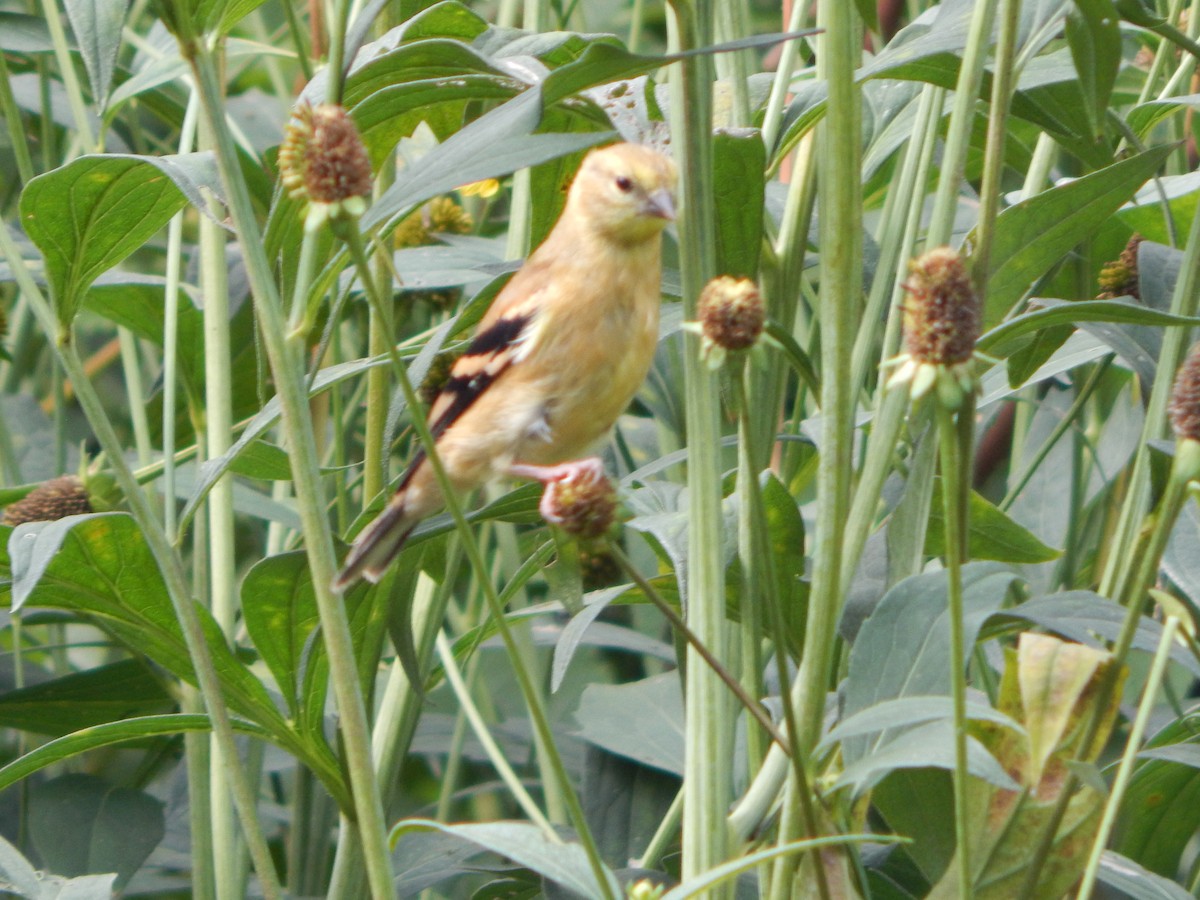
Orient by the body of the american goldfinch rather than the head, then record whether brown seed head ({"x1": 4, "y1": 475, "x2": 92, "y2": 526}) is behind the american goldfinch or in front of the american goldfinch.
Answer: behind

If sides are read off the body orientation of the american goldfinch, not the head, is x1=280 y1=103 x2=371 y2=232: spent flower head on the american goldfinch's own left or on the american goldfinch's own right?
on the american goldfinch's own right

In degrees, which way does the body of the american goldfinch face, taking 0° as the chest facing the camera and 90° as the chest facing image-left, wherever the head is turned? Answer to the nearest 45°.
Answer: approximately 315°

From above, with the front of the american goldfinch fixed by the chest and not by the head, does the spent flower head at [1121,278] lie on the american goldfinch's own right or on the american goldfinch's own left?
on the american goldfinch's own left
